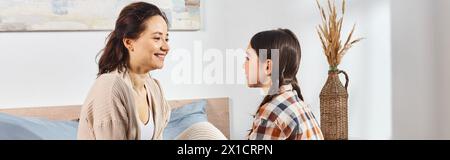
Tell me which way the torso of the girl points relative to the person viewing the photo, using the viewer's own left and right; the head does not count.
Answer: facing to the left of the viewer

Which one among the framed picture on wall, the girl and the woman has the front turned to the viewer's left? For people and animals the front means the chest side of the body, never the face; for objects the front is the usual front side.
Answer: the girl

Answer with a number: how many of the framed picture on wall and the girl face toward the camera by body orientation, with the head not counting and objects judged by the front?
1

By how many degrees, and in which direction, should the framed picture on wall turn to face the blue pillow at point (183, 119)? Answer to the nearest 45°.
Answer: approximately 45° to its left

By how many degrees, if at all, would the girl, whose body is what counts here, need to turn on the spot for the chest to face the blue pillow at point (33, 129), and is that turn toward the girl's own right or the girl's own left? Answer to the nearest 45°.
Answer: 0° — they already face it

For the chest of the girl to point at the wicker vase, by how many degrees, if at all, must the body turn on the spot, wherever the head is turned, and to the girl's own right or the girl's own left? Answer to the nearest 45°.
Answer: approximately 90° to the girl's own right

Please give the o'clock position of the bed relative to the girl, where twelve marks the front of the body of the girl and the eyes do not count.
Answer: The bed is roughly at 1 o'clock from the girl.

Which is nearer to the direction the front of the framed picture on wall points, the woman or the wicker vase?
the woman

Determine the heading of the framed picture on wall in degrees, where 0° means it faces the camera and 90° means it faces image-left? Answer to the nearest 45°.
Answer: approximately 0°

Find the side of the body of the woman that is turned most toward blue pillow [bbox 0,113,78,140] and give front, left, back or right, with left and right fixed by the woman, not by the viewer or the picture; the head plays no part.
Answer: back

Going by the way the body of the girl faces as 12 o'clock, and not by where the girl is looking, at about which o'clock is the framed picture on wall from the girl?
The framed picture on wall is roughly at 1 o'clock from the girl.

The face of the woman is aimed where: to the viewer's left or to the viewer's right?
to the viewer's right
